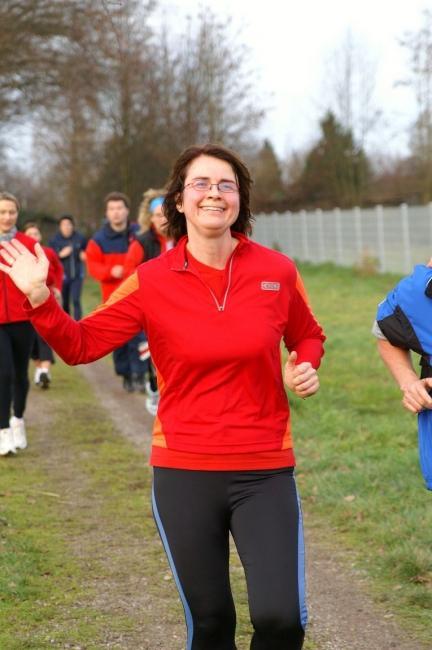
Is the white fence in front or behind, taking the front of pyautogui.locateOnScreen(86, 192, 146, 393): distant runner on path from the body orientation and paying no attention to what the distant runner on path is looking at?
behind

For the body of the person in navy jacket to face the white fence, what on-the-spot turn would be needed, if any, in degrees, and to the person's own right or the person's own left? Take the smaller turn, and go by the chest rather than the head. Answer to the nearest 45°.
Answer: approximately 135° to the person's own left

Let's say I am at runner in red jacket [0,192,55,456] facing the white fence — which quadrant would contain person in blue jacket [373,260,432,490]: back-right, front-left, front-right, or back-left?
back-right

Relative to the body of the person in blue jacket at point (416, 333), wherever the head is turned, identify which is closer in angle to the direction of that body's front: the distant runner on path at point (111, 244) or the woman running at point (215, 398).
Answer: the woman running

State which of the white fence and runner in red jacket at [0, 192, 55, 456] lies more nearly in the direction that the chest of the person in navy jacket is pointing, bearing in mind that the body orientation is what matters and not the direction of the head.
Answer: the runner in red jacket

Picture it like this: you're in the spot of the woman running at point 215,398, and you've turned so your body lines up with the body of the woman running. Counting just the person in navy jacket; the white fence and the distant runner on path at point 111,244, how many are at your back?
3

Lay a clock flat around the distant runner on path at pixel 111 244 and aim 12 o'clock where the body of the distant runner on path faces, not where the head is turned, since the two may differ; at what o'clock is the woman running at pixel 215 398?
The woman running is roughly at 12 o'clock from the distant runner on path.

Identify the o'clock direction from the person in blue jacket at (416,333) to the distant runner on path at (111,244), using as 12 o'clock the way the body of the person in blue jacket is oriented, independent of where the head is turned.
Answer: The distant runner on path is roughly at 5 o'clock from the person in blue jacket.

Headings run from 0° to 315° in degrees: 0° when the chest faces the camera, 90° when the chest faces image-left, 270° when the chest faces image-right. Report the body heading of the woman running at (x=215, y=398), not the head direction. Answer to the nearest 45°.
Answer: approximately 0°
